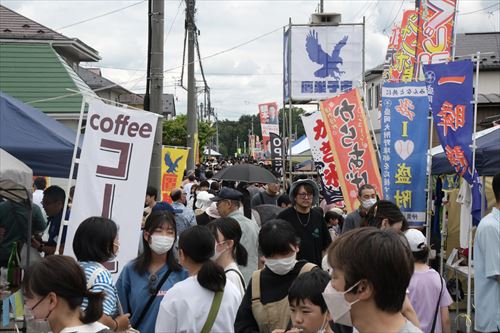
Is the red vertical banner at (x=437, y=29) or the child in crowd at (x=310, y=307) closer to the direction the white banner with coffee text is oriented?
the child in crowd

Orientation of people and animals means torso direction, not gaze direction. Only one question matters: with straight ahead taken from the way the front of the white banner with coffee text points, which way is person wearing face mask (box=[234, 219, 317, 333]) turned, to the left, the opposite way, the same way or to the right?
the same way

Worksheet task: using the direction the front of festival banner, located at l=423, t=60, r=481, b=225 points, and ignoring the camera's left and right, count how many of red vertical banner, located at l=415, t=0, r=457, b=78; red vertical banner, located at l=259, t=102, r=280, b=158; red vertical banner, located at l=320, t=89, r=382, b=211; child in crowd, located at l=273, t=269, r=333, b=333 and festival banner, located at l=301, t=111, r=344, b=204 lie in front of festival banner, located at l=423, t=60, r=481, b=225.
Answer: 1

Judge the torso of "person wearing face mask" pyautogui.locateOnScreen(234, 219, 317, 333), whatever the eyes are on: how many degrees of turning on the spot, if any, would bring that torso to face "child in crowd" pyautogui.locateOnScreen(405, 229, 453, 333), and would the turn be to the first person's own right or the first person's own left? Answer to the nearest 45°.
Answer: approximately 135° to the first person's own left

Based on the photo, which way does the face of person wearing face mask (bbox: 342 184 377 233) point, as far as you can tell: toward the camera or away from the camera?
toward the camera

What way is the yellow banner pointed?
toward the camera

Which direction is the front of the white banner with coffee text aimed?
toward the camera

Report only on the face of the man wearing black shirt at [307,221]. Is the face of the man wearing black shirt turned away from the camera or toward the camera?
toward the camera

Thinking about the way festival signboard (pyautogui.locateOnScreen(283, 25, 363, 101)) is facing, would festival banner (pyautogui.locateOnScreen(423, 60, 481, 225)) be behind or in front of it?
in front

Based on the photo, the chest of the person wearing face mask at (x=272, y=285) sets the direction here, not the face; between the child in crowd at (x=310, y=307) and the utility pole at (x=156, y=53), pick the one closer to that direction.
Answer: the child in crowd
